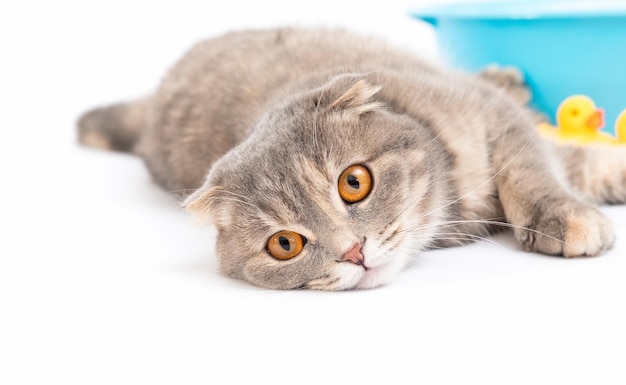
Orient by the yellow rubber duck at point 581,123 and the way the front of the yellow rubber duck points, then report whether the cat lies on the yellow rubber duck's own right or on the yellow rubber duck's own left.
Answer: on the yellow rubber duck's own right

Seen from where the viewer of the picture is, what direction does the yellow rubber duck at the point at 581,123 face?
facing the viewer and to the right of the viewer
